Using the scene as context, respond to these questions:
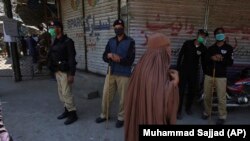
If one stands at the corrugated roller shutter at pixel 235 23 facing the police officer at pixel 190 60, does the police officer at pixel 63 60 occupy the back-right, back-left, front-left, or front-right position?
front-right

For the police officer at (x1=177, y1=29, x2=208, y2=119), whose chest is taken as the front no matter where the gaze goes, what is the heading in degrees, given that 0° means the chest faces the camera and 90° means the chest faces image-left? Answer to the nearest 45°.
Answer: approximately 315°

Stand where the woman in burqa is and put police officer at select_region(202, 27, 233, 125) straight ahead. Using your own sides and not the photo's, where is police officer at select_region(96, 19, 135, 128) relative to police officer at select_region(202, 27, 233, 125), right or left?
left

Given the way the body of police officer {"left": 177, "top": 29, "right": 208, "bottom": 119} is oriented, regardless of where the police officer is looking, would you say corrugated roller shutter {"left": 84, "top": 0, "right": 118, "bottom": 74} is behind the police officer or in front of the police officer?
behind

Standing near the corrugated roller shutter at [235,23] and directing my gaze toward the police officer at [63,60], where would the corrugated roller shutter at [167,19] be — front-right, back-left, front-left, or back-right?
front-right

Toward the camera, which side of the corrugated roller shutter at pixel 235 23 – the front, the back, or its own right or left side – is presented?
front

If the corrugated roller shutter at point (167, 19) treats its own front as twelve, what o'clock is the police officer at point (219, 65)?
The police officer is roughly at 11 o'clock from the corrugated roller shutter.

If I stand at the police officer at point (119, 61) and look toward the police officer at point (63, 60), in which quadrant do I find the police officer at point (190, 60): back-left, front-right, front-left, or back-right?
back-right

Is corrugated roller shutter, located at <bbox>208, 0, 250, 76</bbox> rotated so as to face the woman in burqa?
yes

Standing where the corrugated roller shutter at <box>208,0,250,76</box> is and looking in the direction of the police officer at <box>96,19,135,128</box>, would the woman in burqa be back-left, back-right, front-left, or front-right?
front-left

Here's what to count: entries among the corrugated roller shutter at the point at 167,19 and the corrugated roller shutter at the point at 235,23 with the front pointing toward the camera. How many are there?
2

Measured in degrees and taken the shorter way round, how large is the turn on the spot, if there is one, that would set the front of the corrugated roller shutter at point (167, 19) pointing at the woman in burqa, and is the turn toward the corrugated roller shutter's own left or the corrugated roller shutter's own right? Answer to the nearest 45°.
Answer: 0° — it already faces them
